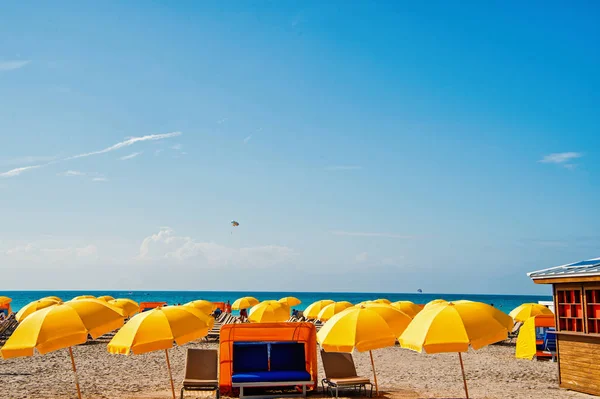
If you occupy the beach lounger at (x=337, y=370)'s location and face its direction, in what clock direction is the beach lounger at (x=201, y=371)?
the beach lounger at (x=201, y=371) is roughly at 4 o'clock from the beach lounger at (x=337, y=370).

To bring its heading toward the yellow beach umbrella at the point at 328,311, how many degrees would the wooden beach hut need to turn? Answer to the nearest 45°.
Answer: approximately 90° to its right

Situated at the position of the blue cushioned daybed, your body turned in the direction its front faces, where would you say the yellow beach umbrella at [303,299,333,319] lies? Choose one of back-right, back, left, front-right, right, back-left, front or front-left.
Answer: back

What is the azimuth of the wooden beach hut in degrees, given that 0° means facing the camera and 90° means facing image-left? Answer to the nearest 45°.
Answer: approximately 45°

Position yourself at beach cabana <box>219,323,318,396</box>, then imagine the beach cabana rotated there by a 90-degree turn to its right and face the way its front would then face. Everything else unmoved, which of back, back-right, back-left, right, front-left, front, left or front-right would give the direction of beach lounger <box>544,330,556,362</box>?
back-right

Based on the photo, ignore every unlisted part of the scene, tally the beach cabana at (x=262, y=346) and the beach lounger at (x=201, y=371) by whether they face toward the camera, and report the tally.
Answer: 2

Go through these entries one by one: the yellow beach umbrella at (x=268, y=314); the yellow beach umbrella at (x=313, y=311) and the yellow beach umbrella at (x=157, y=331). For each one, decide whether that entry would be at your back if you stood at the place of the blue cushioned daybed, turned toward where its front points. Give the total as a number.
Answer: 2

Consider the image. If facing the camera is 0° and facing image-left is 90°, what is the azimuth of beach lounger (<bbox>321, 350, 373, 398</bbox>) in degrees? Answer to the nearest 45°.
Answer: approximately 315°

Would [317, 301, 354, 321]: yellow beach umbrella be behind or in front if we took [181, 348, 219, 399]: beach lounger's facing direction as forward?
behind

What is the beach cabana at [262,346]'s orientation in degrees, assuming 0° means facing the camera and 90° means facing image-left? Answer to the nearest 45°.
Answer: approximately 0°
